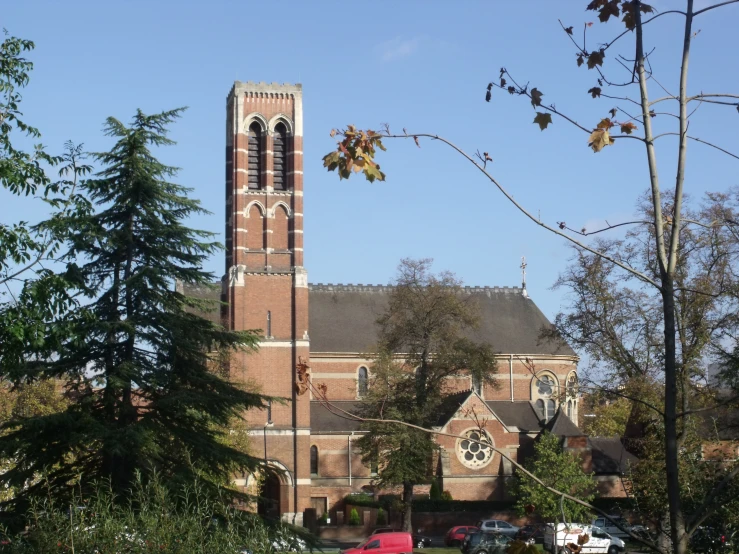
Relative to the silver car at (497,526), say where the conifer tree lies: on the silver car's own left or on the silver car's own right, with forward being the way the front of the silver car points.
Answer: on the silver car's own right

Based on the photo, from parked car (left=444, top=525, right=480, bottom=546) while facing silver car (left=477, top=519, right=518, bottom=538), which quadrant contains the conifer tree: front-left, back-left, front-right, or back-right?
back-right
